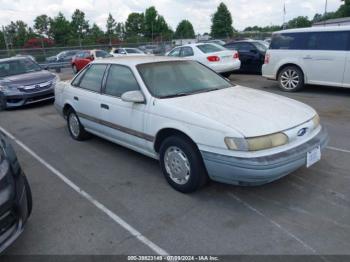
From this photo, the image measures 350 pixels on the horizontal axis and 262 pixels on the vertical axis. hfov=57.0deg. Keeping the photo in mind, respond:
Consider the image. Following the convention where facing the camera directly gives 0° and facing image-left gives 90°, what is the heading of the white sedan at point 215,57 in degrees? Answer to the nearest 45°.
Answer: approximately 135°

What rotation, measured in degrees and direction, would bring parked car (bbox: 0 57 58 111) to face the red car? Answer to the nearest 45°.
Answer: approximately 135° to its left

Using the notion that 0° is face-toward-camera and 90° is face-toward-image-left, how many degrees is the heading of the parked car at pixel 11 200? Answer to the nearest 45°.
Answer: approximately 315°

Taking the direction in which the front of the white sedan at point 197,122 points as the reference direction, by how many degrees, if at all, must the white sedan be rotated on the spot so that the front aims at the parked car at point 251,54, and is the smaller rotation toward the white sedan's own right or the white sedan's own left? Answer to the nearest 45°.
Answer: approximately 135° to the white sedan's own left

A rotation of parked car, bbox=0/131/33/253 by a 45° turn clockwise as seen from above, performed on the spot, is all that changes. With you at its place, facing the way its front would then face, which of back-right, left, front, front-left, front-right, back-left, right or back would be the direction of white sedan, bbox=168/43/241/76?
back-left

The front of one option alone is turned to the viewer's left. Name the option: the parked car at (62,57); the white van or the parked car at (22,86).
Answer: the parked car at (62,57)

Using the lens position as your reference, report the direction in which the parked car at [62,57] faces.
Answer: facing to the left of the viewer

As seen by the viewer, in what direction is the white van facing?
to the viewer's right

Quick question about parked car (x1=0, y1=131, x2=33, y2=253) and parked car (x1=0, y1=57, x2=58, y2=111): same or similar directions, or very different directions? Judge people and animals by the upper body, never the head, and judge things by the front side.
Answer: same or similar directions

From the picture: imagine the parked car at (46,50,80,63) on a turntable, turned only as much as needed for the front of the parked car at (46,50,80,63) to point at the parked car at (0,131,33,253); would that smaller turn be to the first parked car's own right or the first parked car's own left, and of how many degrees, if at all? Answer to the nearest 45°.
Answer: approximately 90° to the first parked car's own left

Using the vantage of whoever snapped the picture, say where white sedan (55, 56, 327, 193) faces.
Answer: facing the viewer and to the right of the viewer

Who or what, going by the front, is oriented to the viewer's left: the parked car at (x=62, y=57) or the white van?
the parked car
